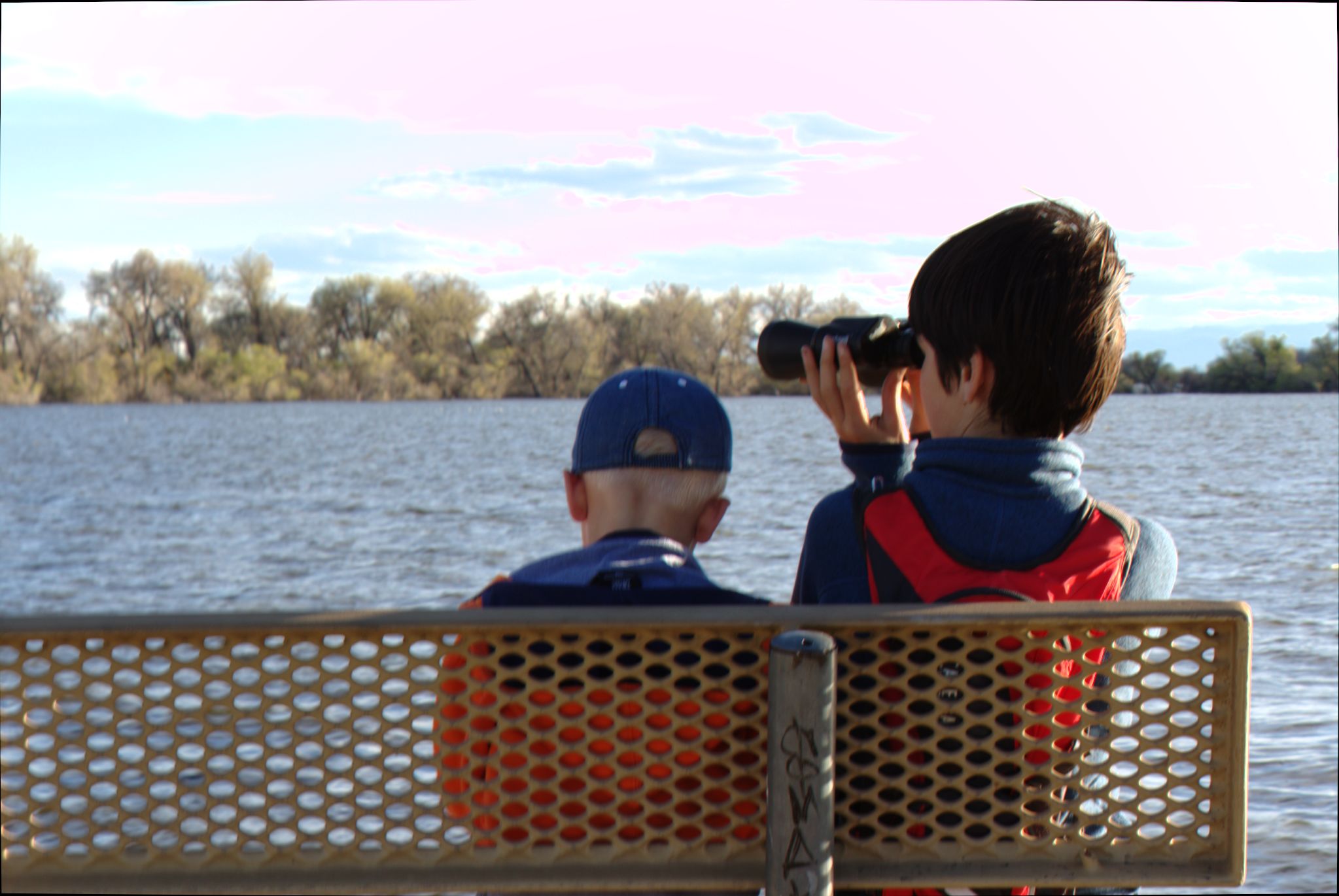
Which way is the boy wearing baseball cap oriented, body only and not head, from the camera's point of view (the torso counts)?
away from the camera

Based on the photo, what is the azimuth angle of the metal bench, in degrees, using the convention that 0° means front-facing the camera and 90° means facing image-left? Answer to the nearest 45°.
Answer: approximately 180°

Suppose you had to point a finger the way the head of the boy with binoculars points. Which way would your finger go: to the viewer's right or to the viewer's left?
to the viewer's left

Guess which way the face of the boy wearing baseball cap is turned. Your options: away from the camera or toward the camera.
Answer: away from the camera
